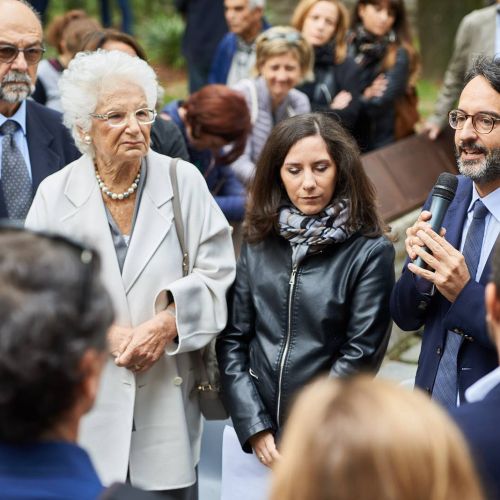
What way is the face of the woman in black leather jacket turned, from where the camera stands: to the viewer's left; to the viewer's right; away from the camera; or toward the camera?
toward the camera

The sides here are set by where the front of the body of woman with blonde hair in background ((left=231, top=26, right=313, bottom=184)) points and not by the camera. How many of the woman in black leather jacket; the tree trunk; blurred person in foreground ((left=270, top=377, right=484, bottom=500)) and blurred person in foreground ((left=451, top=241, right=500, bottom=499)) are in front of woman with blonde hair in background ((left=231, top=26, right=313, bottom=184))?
3

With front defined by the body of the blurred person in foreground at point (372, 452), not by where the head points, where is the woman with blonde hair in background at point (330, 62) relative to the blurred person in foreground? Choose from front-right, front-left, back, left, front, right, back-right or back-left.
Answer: front

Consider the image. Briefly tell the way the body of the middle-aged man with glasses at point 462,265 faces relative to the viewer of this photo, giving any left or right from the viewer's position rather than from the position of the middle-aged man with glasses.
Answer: facing the viewer and to the left of the viewer

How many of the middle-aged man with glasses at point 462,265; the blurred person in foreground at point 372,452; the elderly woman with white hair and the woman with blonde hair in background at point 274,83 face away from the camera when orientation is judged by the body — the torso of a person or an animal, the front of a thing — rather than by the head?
1

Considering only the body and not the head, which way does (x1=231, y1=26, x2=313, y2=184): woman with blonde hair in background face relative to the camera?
toward the camera

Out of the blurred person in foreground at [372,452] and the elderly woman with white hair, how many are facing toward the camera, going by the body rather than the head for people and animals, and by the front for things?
1

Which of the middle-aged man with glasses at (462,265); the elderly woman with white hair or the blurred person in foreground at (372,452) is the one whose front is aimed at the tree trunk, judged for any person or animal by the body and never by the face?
the blurred person in foreground

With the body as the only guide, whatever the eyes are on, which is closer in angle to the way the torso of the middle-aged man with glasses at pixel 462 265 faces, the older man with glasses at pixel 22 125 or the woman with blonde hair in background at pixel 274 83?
the older man with glasses

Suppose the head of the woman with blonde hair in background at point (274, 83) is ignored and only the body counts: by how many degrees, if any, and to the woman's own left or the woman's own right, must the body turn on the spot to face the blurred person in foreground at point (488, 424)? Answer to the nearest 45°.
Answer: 0° — they already face them

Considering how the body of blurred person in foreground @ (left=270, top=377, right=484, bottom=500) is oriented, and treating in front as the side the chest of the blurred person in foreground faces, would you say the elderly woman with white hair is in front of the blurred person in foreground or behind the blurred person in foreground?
in front

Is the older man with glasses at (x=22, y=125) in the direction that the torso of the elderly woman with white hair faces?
no

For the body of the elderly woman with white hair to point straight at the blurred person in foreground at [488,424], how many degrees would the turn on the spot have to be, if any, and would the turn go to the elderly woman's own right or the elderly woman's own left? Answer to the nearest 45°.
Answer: approximately 45° to the elderly woman's own left

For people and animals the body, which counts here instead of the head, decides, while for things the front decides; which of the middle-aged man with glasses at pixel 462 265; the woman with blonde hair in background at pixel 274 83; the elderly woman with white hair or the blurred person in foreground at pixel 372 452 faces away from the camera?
the blurred person in foreground

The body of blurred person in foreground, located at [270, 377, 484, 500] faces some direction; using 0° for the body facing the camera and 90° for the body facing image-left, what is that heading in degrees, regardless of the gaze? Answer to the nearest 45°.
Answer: approximately 180°

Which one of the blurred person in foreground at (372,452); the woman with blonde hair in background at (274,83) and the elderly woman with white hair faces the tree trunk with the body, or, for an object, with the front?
the blurred person in foreground

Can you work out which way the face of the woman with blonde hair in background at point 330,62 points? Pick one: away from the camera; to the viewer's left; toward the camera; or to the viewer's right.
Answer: toward the camera

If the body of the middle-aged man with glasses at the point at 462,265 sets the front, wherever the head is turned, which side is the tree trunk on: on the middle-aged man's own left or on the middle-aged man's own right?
on the middle-aged man's own right
